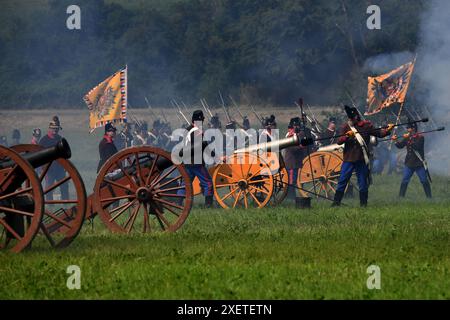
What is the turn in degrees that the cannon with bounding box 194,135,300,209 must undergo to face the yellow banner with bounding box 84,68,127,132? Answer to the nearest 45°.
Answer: approximately 135° to its left

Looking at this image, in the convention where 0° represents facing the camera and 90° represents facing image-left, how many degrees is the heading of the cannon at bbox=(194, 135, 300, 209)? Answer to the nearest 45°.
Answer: approximately 270°

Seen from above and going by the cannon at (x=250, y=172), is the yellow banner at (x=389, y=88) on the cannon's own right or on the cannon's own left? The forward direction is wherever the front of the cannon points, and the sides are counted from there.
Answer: on the cannon's own left

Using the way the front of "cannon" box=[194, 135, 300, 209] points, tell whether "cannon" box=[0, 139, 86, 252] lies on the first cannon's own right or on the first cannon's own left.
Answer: on the first cannon's own right

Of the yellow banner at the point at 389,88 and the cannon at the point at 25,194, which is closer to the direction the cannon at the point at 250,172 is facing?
the yellow banner
